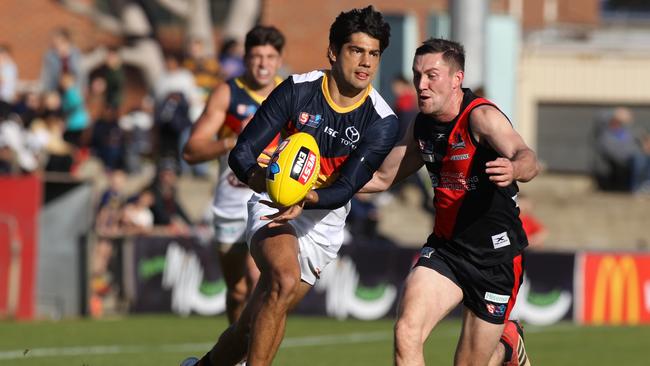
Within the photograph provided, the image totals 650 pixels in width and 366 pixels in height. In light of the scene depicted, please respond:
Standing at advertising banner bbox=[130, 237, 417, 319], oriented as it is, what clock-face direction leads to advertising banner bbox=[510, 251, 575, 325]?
advertising banner bbox=[510, 251, 575, 325] is roughly at 9 o'clock from advertising banner bbox=[130, 237, 417, 319].

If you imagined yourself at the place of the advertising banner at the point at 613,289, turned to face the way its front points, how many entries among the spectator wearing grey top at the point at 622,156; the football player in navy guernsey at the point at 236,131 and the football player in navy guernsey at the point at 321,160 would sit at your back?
1

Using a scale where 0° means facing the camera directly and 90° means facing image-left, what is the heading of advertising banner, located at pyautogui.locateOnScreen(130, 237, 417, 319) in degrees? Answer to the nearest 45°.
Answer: approximately 0°

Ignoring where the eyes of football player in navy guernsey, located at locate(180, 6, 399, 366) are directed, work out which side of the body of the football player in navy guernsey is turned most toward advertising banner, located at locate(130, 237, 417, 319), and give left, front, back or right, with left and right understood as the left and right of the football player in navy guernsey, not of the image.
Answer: back

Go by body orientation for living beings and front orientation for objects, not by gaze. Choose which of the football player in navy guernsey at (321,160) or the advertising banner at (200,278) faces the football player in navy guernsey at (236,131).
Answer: the advertising banner
